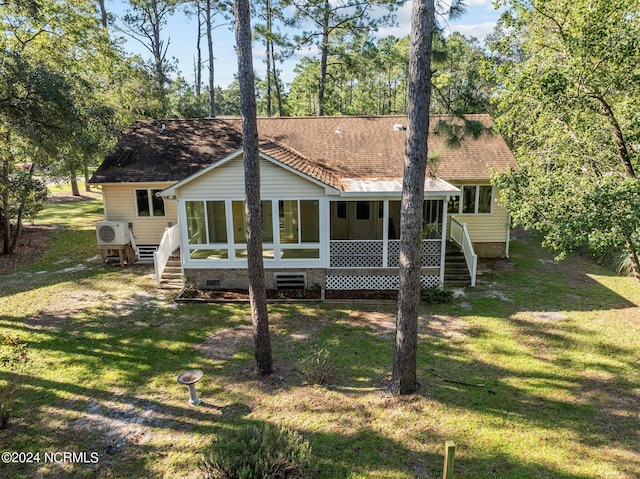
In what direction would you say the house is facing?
away from the camera

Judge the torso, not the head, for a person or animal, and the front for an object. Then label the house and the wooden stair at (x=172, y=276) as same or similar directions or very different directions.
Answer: same or similar directions

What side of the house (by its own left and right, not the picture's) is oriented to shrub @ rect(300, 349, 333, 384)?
back

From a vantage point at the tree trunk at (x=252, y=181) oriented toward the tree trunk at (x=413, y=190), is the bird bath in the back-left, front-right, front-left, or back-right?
back-right

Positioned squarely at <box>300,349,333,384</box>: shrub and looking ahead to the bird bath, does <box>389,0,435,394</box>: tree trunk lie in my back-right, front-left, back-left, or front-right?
back-left

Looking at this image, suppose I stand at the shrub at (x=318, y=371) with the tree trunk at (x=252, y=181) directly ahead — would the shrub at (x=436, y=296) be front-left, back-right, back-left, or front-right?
back-right
